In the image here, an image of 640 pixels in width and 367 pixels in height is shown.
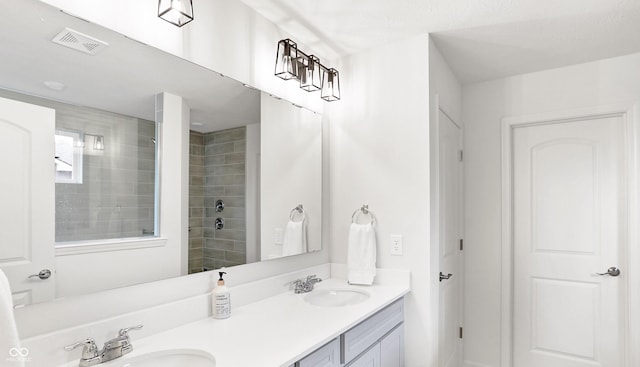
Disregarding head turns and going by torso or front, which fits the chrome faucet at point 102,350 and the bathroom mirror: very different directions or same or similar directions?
same or similar directions

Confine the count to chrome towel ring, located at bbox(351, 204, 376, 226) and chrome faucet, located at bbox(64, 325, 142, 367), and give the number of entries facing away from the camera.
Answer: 0

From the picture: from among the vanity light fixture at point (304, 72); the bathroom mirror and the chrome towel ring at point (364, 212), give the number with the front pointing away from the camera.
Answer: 0

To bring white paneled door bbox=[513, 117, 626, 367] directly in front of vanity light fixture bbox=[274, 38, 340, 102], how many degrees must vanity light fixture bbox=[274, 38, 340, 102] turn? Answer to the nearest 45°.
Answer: approximately 45° to its left

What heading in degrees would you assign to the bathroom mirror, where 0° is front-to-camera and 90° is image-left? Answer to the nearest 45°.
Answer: approximately 315°

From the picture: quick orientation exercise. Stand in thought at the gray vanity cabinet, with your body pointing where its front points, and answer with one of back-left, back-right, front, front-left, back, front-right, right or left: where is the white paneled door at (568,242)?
left

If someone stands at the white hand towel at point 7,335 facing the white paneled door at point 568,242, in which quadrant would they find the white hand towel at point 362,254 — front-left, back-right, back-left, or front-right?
front-left

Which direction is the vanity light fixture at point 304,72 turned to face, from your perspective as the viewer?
facing the viewer and to the right of the viewer

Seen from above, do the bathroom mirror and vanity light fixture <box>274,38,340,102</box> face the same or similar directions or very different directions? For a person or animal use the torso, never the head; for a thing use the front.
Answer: same or similar directions

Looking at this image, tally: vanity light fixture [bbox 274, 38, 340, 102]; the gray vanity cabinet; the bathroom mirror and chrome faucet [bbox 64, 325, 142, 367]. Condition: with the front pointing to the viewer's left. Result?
0
